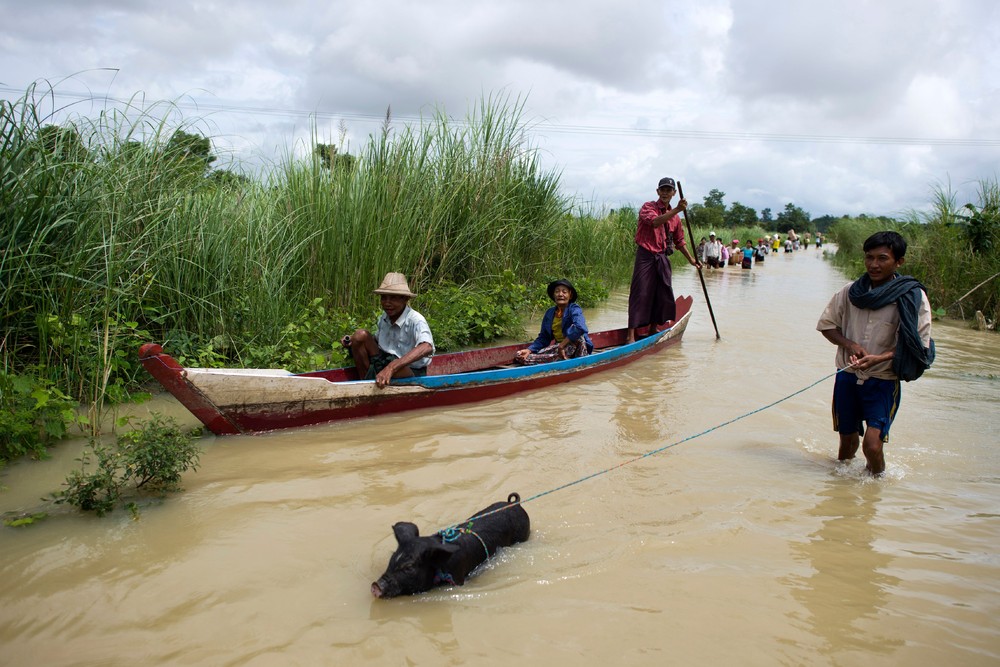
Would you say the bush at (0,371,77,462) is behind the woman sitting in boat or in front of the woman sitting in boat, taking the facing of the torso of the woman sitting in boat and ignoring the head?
in front

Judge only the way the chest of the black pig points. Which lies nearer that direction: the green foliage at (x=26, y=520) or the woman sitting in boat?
the green foliage

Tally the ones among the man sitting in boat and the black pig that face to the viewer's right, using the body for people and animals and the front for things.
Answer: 0

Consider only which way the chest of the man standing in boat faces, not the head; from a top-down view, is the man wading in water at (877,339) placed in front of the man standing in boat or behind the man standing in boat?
in front

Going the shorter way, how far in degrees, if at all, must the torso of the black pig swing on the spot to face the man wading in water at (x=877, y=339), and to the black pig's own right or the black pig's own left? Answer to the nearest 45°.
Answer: approximately 180°
